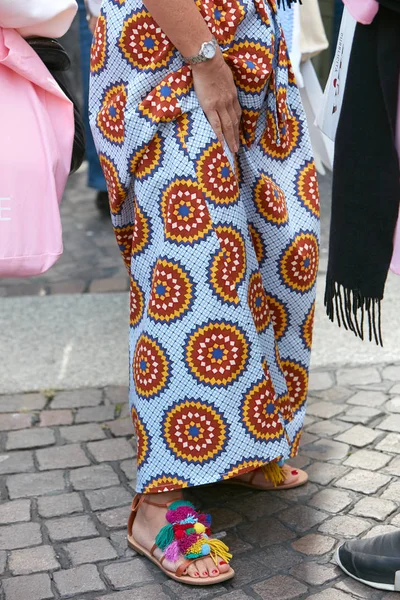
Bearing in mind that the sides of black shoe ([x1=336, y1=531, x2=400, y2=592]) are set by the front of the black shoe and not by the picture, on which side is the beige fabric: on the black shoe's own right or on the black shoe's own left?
on the black shoe's own right

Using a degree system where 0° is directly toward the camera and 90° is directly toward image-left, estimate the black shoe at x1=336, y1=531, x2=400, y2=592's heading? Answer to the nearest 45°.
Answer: approximately 90°
